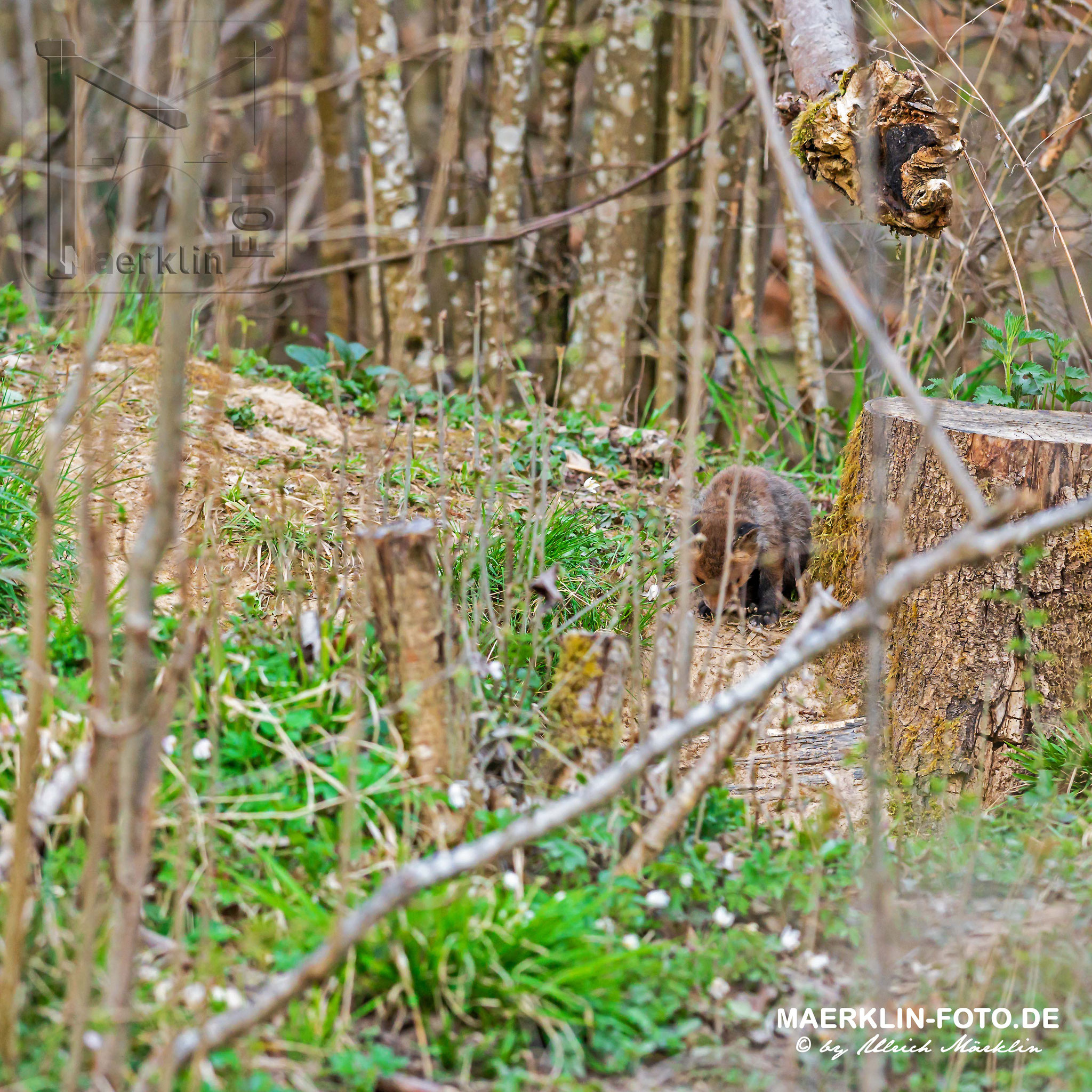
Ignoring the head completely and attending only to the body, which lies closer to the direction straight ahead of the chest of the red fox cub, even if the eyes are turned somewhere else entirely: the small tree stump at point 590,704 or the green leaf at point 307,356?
the small tree stump

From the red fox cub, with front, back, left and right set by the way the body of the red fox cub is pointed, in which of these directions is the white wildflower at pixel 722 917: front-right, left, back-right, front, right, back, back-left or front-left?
front-left

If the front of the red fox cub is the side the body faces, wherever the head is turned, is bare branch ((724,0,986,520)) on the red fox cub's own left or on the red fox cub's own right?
on the red fox cub's own left

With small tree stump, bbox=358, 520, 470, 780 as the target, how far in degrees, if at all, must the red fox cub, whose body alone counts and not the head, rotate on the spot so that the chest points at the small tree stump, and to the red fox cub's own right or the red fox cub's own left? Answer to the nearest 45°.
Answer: approximately 45° to the red fox cub's own left

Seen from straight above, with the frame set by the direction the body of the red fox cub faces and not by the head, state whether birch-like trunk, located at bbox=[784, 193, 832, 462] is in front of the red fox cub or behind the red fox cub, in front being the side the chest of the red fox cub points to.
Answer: behind

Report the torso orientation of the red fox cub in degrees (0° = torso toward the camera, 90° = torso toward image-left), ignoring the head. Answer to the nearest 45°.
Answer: approximately 45°

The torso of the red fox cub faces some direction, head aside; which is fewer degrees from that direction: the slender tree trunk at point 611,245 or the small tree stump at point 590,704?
the small tree stump

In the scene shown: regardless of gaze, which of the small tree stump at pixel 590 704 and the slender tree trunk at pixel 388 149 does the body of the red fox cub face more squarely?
the small tree stump

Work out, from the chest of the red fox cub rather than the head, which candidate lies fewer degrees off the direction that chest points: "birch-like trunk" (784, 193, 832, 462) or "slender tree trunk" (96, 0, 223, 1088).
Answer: the slender tree trunk
